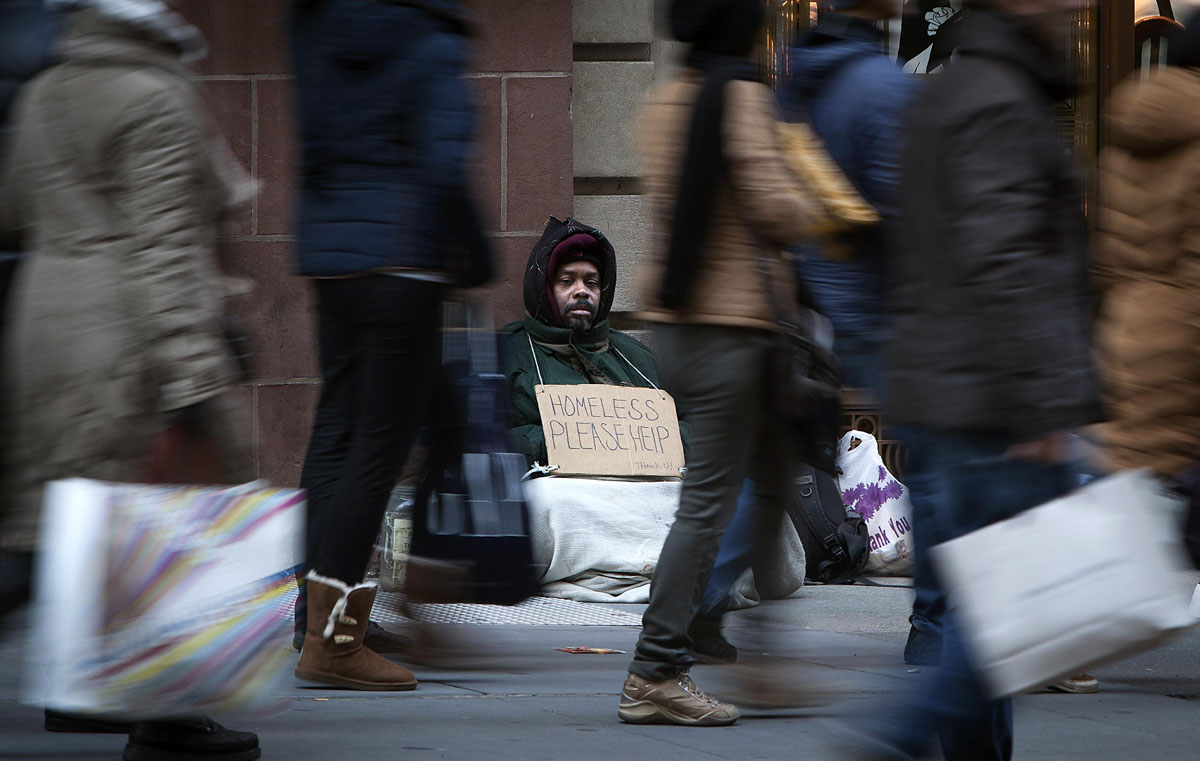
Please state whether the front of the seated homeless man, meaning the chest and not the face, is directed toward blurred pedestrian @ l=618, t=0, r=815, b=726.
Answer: yes

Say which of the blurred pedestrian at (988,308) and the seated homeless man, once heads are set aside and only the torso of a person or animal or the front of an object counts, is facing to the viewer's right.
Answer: the blurred pedestrian

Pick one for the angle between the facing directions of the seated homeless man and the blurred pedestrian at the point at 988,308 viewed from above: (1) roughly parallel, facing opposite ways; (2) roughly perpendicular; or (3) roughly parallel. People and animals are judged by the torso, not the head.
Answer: roughly perpendicular

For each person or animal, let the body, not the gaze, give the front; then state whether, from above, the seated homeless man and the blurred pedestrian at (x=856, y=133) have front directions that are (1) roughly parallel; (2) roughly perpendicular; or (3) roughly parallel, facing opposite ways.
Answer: roughly perpendicular

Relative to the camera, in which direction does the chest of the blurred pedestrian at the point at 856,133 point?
to the viewer's right
